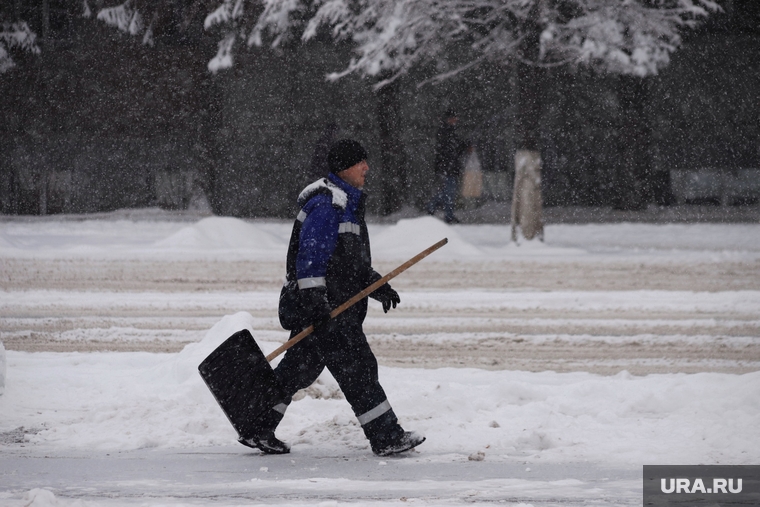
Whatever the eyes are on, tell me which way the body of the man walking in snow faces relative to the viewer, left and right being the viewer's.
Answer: facing to the right of the viewer

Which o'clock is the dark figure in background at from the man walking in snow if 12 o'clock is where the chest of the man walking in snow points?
The dark figure in background is roughly at 9 o'clock from the man walking in snow.

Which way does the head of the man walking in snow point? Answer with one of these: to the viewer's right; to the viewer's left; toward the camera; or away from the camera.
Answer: to the viewer's right

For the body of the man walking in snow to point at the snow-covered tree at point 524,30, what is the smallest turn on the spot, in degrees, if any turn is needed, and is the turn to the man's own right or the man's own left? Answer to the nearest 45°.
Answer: approximately 90° to the man's own left

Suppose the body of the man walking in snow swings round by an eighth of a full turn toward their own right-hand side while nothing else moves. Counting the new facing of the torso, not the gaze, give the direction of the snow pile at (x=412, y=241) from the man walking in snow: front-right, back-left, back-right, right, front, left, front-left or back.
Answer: back-left

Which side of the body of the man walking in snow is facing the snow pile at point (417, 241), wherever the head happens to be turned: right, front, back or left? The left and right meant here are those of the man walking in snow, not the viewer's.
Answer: left
